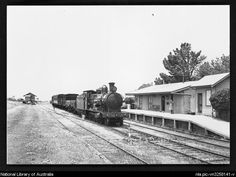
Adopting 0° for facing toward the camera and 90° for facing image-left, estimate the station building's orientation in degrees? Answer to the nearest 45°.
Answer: approximately 45°

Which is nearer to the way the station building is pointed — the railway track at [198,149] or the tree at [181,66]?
the railway track
